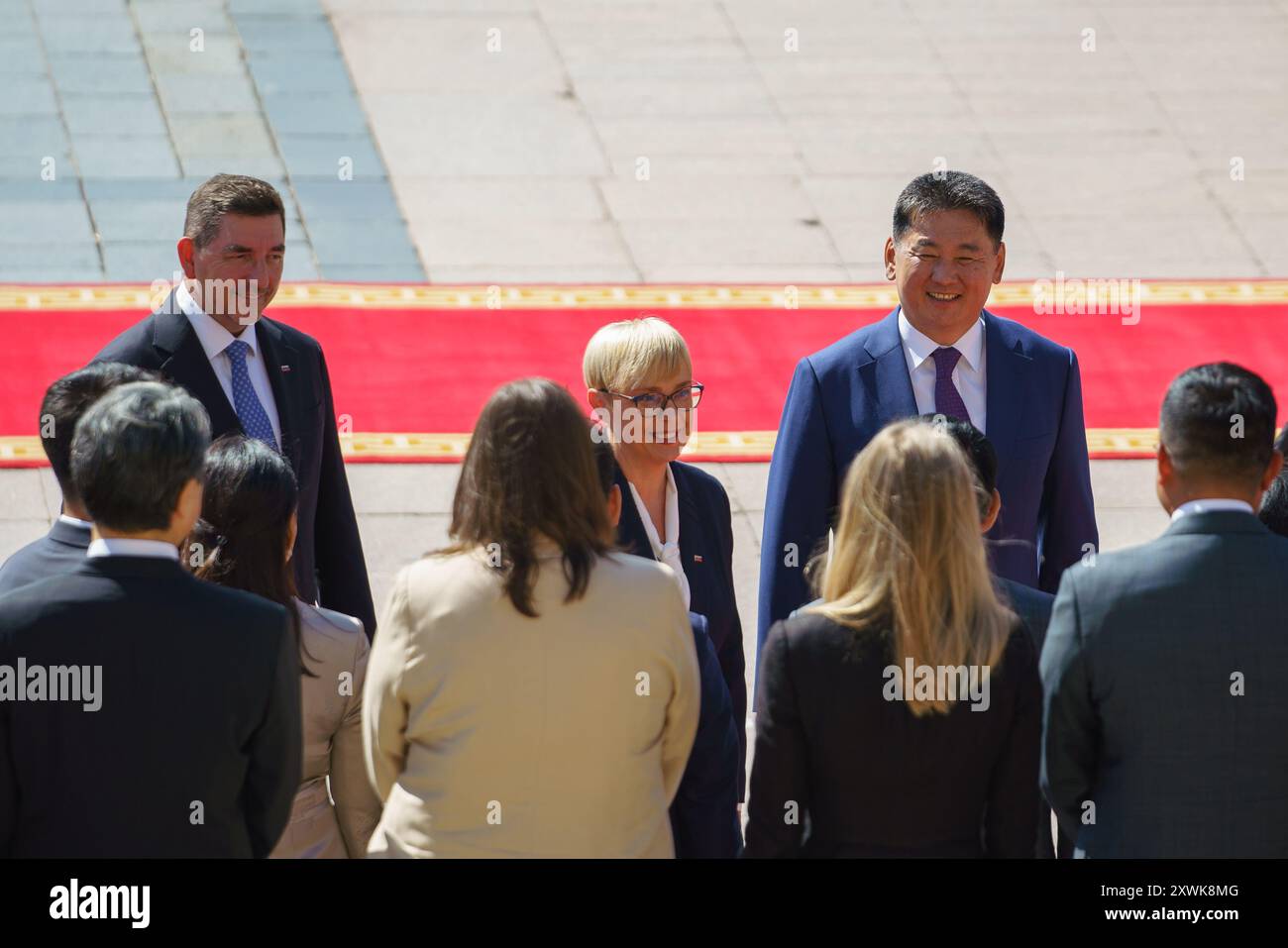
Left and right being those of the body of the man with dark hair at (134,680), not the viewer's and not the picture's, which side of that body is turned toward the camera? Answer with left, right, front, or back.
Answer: back

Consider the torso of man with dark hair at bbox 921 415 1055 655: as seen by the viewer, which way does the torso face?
away from the camera

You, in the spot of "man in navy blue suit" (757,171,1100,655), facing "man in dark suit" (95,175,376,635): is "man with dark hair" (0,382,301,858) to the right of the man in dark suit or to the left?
left

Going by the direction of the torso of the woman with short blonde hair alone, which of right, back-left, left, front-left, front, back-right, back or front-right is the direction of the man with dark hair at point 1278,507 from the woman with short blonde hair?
front-left

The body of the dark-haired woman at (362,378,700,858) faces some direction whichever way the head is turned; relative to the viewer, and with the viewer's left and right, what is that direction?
facing away from the viewer

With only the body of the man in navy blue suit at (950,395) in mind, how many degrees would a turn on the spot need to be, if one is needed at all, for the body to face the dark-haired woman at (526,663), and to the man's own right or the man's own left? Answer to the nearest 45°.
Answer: approximately 45° to the man's own right

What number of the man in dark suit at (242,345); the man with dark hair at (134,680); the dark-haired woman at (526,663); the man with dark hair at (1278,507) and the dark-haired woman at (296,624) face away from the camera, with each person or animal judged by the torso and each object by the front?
4

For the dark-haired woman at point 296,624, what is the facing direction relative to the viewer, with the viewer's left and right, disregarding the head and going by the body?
facing away from the viewer

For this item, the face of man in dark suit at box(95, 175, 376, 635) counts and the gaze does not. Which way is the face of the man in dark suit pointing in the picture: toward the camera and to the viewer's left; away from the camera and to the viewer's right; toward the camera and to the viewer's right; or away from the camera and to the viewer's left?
toward the camera and to the viewer's right

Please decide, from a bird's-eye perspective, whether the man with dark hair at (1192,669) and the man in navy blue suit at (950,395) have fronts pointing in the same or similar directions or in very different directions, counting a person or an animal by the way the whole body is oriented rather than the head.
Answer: very different directions

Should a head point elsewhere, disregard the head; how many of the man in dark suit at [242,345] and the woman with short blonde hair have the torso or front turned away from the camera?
0

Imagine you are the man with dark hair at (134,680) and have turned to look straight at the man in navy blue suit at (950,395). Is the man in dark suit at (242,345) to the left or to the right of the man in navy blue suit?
left

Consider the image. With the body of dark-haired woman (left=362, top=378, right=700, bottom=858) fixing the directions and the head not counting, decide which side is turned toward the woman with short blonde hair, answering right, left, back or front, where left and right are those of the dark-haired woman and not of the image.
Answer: front

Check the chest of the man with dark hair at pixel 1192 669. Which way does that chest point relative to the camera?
away from the camera
